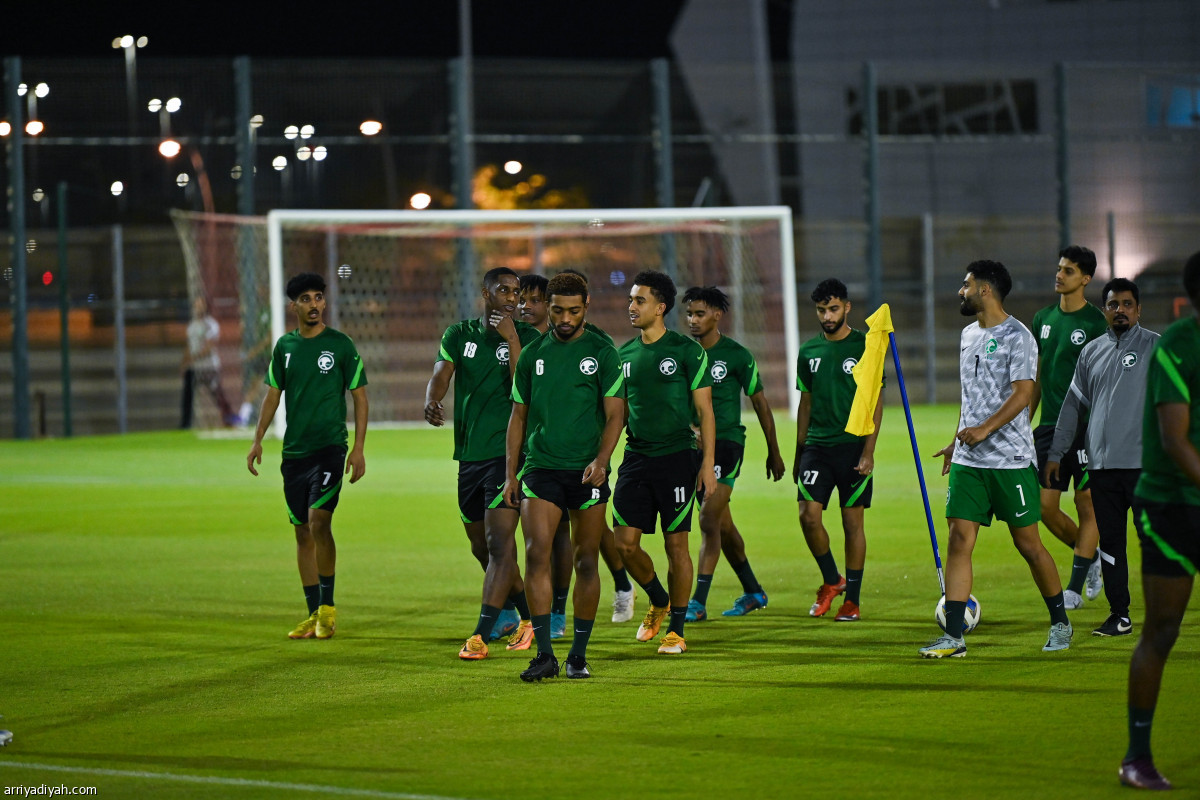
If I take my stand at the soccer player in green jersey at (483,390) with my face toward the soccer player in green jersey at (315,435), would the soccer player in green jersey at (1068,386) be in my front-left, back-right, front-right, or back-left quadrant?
back-right

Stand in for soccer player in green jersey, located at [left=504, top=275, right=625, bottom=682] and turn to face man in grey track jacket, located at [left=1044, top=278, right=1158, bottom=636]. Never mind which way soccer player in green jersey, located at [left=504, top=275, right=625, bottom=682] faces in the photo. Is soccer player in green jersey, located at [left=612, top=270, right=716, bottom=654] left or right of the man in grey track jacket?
left

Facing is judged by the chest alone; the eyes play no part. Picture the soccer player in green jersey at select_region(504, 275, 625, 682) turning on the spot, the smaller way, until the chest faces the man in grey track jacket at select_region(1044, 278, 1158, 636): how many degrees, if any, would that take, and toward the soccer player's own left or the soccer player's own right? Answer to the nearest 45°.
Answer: approximately 90° to the soccer player's own left

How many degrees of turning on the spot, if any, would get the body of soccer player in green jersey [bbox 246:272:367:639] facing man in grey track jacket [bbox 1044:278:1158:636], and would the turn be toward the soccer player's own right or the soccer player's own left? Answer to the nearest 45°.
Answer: approximately 90° to the soccer player's own left

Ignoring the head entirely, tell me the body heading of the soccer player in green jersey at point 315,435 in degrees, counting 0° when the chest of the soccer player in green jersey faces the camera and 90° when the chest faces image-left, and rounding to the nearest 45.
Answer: approximately 0°

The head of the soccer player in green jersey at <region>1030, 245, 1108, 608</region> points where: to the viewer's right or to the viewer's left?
to the viewer's left

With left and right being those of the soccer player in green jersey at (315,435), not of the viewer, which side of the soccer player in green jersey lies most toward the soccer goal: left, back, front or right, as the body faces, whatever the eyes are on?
back

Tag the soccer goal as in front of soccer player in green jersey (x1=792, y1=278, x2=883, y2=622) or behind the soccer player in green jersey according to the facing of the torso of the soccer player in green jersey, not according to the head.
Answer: behind

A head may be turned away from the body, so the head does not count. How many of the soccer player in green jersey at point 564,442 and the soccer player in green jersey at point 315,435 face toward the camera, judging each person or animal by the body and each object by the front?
2

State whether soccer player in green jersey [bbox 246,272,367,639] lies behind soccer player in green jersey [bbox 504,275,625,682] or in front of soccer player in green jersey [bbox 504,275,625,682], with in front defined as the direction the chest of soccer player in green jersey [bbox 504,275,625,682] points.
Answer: behind
